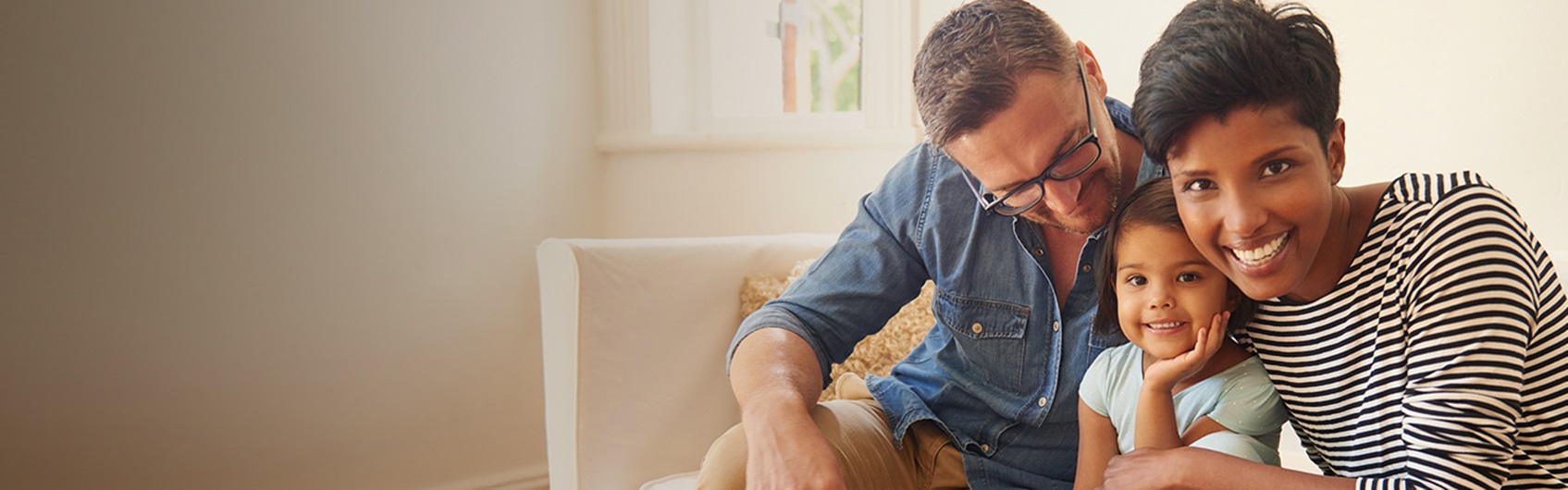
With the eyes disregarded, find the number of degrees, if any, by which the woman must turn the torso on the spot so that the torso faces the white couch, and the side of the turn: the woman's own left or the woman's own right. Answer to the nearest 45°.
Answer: approximately 45° to the woman's own right

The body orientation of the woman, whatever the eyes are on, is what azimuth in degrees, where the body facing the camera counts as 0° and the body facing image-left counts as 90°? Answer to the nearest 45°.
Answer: approximately 45°

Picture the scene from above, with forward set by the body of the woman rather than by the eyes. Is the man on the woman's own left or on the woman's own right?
on the woman's own right

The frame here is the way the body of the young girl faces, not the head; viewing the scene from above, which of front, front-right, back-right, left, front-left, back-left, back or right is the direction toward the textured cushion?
back-right

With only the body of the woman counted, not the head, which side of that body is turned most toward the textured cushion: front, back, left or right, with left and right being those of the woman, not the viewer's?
right

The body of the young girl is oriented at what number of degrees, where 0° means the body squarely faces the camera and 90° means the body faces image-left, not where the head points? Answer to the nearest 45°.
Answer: approximately 0°

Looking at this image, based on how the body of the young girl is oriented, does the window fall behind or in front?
behind

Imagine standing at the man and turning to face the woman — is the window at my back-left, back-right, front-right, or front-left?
back-left
